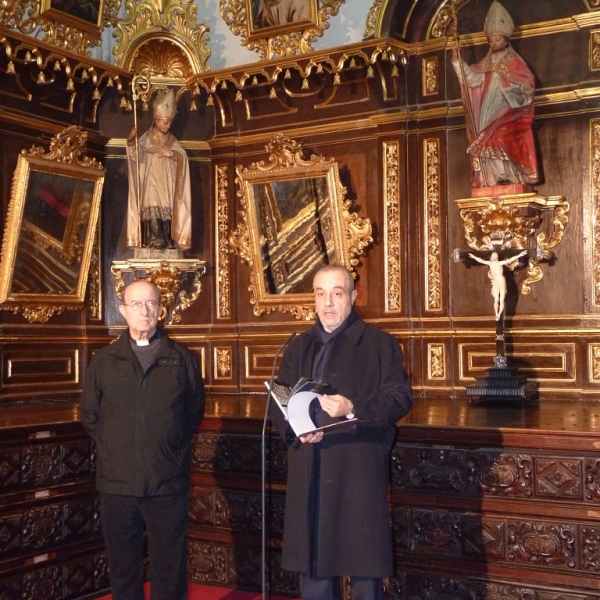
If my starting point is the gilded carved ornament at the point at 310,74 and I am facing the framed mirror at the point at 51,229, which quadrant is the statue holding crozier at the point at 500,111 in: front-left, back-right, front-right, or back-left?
back-left

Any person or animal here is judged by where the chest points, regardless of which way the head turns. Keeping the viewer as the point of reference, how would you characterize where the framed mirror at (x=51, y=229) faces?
facing the viewer and to the right of the viewer

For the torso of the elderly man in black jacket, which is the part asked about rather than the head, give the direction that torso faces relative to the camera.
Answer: toward the camera

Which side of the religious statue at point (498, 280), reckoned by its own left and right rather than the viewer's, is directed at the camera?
front

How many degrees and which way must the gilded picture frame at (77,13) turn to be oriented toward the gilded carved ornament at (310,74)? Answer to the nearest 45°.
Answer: approximately 45° to its left

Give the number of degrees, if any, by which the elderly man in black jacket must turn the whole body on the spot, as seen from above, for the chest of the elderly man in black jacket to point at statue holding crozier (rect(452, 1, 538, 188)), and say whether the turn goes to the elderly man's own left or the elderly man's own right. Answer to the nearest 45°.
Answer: approximately 135° to the elderly man's own left

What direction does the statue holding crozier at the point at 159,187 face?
toward the camera

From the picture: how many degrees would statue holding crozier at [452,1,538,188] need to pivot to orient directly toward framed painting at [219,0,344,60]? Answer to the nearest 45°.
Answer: approximately 45° to its right

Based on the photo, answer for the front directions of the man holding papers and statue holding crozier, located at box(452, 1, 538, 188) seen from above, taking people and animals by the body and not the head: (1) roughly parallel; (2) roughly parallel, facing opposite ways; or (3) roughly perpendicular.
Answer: roughly parallel

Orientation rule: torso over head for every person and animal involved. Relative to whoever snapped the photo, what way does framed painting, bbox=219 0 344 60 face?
facing the viewer and to the left of the viewer

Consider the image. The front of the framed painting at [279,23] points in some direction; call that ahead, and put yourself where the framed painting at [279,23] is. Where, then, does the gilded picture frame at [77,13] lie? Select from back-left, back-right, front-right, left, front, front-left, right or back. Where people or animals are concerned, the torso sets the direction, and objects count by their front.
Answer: front-right

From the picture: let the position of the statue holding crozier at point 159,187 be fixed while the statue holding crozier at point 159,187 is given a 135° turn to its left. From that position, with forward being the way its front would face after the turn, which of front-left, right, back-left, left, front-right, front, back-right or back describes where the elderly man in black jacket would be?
back-right
